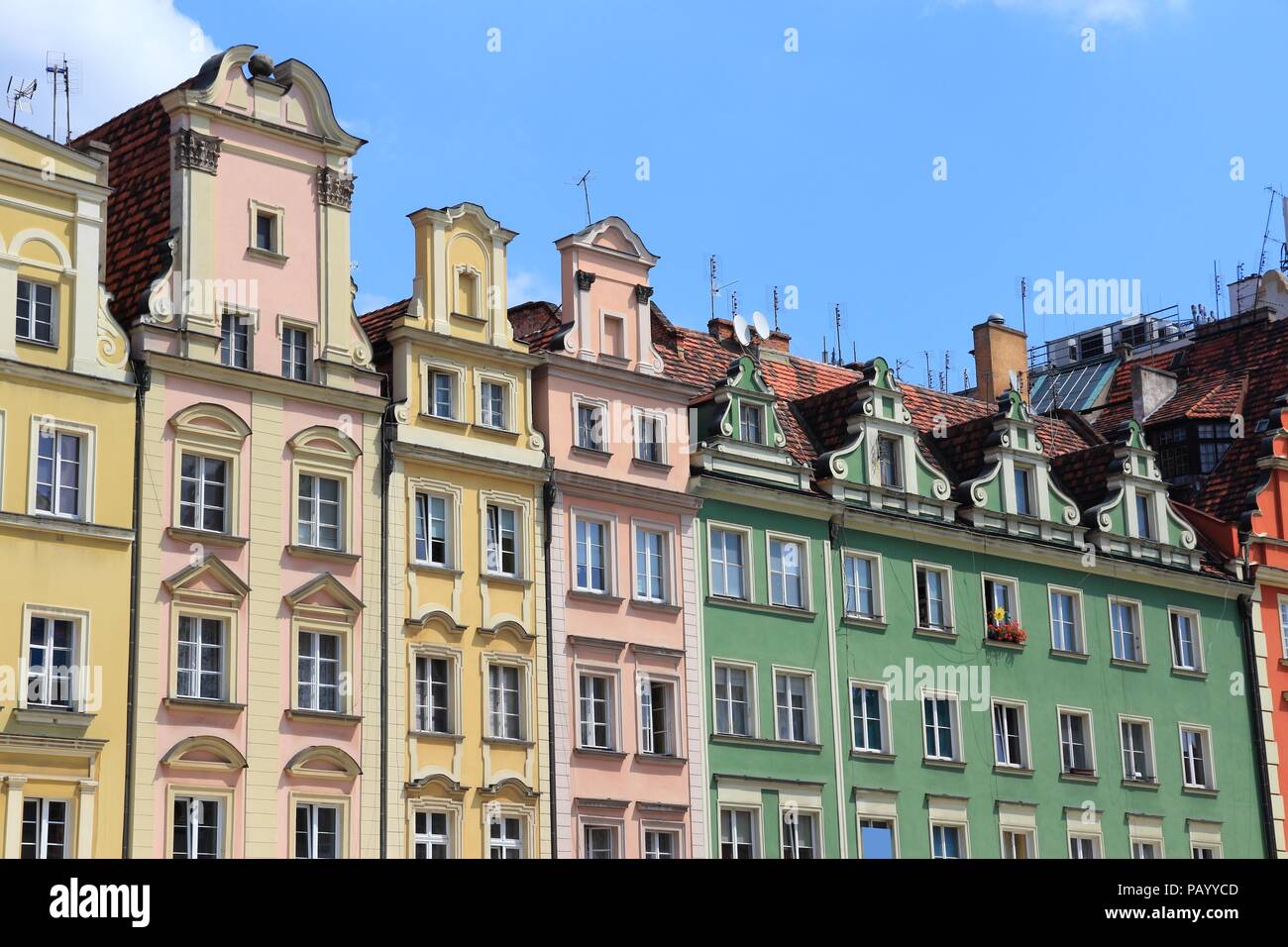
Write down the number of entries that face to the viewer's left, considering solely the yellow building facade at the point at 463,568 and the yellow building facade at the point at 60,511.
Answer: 0

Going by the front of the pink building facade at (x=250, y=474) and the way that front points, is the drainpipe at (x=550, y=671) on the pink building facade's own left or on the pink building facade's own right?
on the pink building facade's own left

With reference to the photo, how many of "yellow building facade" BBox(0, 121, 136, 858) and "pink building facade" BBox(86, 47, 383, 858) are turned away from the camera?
0

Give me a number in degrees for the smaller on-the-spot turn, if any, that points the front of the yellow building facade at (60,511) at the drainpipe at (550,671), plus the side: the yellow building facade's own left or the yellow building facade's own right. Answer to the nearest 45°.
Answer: approximately 90° to the yellow building facade's own left

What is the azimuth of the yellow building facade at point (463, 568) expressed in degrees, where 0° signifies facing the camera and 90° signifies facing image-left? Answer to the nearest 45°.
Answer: approximately 315°

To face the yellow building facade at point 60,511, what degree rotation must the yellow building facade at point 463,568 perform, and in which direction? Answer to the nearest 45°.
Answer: approximately 90° to its right

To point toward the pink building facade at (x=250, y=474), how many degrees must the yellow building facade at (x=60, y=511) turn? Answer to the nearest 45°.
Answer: approximately 90° to its left

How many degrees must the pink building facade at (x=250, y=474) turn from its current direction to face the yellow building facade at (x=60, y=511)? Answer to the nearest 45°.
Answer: approximately 90° to its right

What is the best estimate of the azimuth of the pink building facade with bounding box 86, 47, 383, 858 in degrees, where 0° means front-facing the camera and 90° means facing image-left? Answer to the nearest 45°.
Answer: approximately 315°

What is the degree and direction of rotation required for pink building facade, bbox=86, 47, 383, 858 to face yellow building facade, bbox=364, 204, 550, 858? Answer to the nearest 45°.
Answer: approximately 90° to its left

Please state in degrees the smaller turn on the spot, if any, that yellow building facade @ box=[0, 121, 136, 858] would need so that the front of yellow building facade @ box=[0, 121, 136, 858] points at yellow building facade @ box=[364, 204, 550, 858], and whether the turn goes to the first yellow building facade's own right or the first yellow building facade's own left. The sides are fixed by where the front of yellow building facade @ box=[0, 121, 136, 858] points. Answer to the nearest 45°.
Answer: approximately 90° to the first yellow building facade's own left

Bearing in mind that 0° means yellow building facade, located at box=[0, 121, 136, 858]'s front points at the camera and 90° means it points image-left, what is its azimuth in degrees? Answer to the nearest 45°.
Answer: approximately 315°
